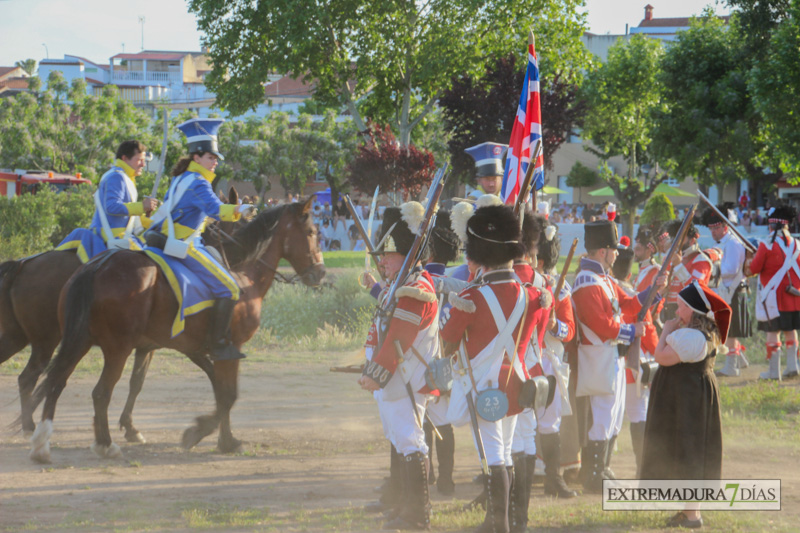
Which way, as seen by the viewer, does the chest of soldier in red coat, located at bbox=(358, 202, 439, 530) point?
to the viewer's left

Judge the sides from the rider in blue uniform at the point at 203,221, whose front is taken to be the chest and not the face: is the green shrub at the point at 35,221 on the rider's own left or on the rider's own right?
on the rider's own left

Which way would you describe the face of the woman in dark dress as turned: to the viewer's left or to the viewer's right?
to the viewer's left

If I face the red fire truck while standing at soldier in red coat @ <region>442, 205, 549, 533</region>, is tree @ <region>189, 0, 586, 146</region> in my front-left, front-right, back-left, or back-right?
front-right

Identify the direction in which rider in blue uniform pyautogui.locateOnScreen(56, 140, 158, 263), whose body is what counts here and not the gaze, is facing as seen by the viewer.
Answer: to the viewer's right

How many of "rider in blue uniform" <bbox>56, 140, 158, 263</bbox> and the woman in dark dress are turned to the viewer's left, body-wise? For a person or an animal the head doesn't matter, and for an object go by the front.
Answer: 1

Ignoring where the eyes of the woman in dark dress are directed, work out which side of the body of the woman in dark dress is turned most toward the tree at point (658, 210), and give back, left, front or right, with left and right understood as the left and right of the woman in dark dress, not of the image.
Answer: right

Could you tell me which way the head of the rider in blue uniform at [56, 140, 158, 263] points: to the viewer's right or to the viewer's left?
to the viewer's right

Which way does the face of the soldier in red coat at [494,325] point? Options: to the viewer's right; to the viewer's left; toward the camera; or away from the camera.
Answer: away from the camera

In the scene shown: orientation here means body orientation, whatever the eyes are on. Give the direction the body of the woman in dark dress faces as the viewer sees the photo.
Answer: to the viewer's left

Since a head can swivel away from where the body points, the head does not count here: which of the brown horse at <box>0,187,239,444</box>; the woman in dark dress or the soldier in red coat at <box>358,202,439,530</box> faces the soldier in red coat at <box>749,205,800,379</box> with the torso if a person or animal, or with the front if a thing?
the brown horse
